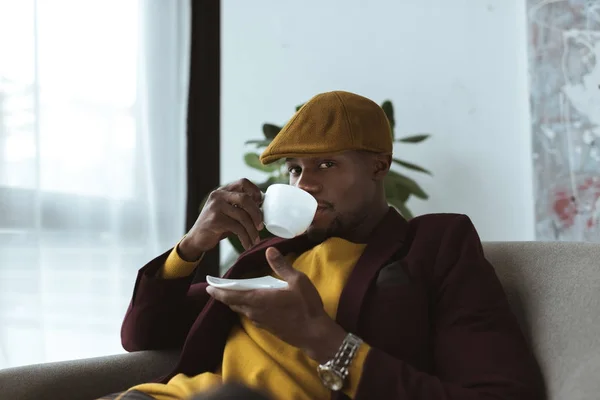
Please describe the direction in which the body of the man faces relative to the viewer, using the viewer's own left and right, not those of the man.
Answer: facing the viewer and to the left of the viewer

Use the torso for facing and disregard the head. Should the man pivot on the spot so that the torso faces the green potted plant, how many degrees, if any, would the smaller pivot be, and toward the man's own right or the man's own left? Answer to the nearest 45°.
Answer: approximately 135° to the man's own right

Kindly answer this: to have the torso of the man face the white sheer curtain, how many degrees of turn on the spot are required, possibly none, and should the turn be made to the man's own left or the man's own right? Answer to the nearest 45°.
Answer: approximately 90° to the man's own right

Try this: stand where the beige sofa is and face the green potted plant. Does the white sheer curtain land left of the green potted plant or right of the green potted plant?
left
